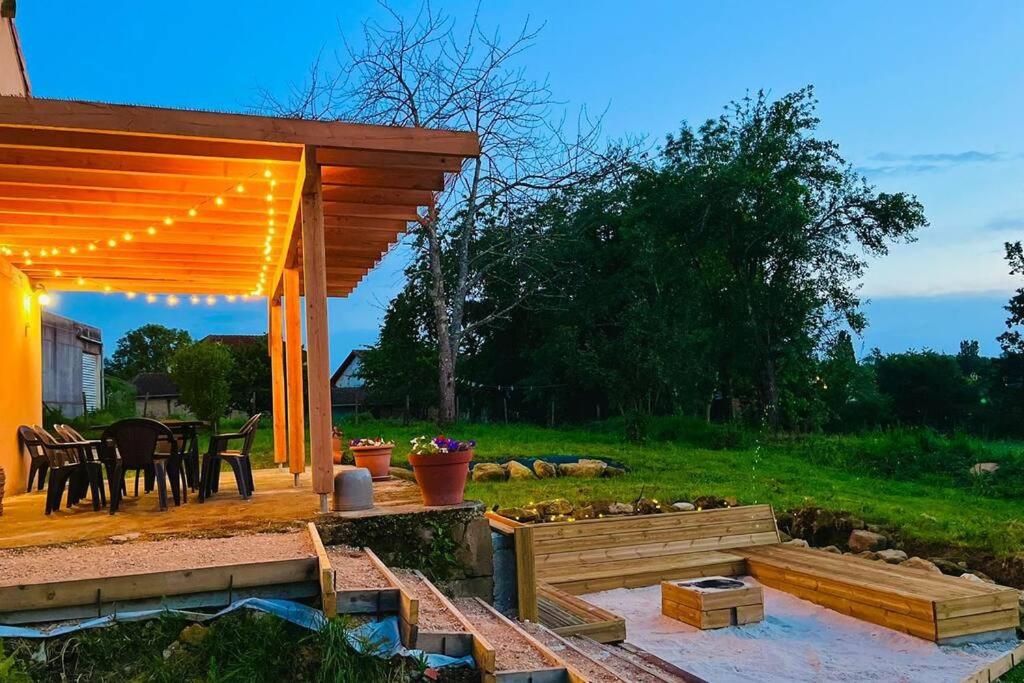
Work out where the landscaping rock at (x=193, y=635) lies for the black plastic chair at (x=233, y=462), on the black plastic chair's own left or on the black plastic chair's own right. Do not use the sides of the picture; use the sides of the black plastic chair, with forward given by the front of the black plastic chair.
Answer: on the black plastic chair's own left

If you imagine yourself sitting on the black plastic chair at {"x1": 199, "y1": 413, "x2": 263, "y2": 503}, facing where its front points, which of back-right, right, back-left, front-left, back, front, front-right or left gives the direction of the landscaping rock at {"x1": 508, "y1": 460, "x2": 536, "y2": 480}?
back-right

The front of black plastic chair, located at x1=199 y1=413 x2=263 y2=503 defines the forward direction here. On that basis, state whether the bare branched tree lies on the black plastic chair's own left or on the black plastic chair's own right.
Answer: on the black plastic chair's own right

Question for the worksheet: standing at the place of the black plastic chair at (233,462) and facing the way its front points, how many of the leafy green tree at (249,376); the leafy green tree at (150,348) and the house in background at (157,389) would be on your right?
3

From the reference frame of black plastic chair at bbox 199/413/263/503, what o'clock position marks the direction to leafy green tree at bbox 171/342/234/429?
The leafy green tree is roughly at 3 o'clock from the black plastic chair.

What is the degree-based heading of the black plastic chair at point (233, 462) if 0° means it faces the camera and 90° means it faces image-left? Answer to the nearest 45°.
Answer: approximately 90°

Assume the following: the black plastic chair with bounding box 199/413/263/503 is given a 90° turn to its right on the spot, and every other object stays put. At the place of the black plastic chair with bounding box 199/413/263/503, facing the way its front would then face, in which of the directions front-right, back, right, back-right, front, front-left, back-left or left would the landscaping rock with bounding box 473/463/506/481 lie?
front-right

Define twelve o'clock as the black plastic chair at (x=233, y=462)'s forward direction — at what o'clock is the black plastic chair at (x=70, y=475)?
the black plastic chair at (x=70, y=475) is roughly at 12 o'clock from the black plastic chair at (x=233, y=462).

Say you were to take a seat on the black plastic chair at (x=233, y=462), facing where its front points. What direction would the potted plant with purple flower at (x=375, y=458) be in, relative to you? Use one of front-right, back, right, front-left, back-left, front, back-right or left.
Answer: back-right

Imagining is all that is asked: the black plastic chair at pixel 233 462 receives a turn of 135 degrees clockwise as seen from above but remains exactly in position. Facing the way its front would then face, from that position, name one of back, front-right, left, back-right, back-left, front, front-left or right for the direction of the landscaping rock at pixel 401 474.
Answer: front
